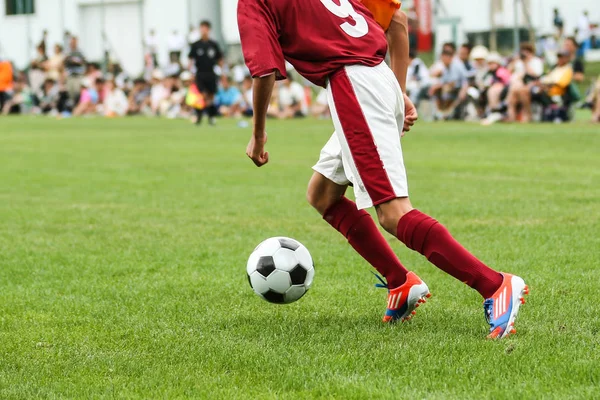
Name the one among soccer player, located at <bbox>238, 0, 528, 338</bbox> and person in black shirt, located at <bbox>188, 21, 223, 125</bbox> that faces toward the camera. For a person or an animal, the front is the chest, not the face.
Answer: the person in black shirt

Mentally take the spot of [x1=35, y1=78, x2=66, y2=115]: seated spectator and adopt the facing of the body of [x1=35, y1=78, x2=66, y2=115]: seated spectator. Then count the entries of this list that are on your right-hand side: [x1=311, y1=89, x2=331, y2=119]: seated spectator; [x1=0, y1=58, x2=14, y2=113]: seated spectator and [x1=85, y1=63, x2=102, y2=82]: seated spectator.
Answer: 1

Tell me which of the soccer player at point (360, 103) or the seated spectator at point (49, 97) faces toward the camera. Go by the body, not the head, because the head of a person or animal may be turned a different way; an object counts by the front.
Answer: the seated spectator

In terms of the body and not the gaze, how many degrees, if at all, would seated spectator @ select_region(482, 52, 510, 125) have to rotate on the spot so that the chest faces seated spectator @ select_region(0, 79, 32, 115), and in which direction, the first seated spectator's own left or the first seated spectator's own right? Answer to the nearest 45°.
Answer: approximately 90° to the first seated spectator's own right

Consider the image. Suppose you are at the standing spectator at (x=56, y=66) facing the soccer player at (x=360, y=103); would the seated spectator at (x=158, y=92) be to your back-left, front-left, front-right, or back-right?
front-left

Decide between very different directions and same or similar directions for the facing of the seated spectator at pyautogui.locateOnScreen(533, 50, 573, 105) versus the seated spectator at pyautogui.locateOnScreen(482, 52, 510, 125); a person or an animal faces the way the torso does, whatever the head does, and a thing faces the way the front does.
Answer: same or similar directions

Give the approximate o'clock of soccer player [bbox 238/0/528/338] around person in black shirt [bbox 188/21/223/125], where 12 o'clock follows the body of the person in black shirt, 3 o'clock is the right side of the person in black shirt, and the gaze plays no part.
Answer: The soccer player is roughly at 12 o'clock from the person in black shirt.

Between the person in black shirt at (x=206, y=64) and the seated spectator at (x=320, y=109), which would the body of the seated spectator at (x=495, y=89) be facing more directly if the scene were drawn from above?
the person in black shirt

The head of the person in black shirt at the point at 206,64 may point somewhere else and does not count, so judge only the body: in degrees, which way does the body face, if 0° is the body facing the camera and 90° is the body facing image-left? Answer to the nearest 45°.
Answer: approximately 0°

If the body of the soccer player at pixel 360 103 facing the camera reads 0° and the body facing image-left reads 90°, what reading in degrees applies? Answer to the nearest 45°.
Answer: approximately 135°

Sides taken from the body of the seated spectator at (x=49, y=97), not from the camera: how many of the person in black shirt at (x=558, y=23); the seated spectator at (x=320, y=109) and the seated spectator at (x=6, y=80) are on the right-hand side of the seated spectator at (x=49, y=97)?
1

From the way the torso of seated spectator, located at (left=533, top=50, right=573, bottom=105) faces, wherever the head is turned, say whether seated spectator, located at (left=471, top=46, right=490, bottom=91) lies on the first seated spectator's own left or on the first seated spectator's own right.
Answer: on the first seated spectator's own right

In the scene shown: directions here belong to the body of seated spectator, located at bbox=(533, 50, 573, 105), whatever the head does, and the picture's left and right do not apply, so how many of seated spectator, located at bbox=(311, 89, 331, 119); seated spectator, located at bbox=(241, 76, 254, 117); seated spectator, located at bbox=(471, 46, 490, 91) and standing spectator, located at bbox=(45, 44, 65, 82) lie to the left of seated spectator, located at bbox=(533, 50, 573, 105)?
0

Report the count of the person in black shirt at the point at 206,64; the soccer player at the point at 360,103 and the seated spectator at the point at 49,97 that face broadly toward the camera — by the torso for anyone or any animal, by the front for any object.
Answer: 2

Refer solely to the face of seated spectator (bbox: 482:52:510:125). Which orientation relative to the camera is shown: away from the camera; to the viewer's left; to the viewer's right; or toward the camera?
toward the camera

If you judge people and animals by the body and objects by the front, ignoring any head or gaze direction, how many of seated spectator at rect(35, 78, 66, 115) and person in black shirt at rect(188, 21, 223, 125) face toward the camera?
2

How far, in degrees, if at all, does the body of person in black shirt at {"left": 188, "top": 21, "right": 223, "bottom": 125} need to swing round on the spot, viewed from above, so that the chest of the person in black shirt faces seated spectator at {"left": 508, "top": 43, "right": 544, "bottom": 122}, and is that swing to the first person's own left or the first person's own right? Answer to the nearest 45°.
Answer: approximately 45° to the first person's own left

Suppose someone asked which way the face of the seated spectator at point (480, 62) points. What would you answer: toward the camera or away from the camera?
toward the camera

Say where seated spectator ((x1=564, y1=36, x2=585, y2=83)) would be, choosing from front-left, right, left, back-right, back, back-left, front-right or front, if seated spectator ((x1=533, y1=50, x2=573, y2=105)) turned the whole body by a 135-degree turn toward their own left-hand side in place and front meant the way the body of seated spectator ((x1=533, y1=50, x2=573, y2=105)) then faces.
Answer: left

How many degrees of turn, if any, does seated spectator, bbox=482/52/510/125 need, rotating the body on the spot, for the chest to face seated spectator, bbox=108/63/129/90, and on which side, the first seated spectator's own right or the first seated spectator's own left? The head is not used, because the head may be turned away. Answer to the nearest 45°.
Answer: approximately 90° to the first seated spectator's own right
